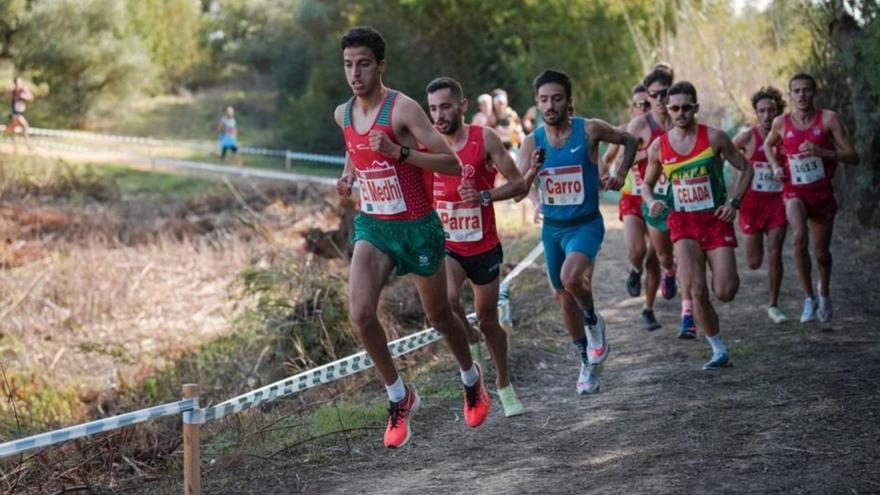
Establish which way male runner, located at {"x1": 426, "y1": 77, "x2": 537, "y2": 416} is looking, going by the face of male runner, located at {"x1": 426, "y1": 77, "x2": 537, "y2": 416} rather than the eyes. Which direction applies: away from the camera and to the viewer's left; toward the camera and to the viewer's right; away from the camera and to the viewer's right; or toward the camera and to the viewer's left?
toward the camera and to the viewer's left

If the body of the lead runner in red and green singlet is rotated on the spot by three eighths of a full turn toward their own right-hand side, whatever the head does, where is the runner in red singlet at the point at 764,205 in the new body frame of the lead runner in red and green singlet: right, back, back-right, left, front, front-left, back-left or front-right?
front-right

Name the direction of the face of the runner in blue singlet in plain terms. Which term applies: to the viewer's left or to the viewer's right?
to the viewer's left

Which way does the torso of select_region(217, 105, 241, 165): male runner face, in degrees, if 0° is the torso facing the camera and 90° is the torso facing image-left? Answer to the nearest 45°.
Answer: approximately 315°

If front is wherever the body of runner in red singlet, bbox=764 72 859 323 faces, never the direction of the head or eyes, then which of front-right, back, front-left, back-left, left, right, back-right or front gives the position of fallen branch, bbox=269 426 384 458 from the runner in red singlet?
front-right

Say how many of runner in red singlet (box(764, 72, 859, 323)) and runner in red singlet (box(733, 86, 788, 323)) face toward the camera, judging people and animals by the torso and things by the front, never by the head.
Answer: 2

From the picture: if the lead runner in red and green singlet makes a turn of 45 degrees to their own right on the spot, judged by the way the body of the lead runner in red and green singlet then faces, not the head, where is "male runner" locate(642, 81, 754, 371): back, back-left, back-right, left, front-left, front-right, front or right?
back-right

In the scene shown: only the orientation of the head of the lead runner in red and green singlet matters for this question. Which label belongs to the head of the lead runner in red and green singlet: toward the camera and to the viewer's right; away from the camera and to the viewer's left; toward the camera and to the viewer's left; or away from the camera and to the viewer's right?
toward the camera and to the viewer's left

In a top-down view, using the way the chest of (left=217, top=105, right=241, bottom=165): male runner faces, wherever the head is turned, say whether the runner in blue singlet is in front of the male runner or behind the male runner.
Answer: in front

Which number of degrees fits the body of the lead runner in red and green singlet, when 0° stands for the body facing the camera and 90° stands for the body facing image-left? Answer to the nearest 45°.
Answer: approximately 45°

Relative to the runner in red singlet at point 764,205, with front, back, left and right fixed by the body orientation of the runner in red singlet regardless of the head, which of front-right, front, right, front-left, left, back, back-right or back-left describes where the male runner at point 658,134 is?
front-right
